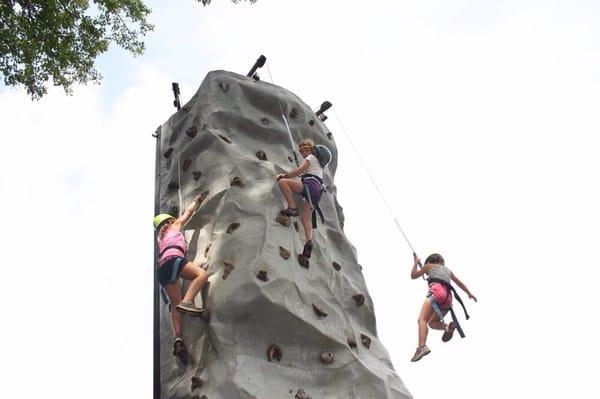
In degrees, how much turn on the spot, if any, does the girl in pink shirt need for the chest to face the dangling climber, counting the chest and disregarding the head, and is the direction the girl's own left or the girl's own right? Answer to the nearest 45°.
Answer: approximately 45° to the girl's own right

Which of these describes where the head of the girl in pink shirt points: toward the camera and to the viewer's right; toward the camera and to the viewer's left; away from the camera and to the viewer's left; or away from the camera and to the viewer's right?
away from the camera and to the viewer's right

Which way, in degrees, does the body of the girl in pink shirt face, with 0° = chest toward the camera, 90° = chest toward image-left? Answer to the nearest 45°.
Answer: approximately 225°
